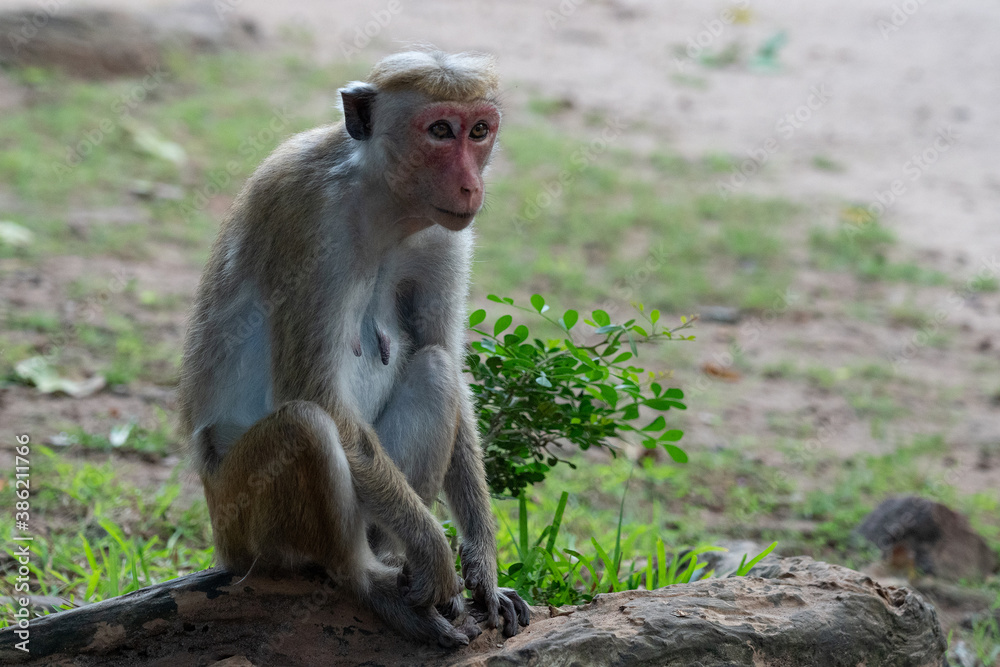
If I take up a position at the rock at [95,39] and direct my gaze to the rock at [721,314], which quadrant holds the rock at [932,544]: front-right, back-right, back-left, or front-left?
front-right

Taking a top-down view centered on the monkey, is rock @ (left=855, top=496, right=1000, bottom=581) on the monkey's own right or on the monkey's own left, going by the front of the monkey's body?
on the monkey's own left

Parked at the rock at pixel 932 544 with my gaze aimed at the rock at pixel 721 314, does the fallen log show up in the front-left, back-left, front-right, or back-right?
back-left

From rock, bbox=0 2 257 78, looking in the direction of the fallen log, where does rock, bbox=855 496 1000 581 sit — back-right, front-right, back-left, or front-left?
front-left

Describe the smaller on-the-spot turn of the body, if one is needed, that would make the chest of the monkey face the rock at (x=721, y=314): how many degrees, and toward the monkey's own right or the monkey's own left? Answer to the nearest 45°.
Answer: approximately 90° to the monkey's own left

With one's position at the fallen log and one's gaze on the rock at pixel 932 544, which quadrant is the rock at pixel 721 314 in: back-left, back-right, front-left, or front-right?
front-left

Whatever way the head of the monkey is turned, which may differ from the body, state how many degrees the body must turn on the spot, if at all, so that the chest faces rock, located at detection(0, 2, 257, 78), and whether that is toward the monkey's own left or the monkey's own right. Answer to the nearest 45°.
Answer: approximately 135° to the monkey's own left
